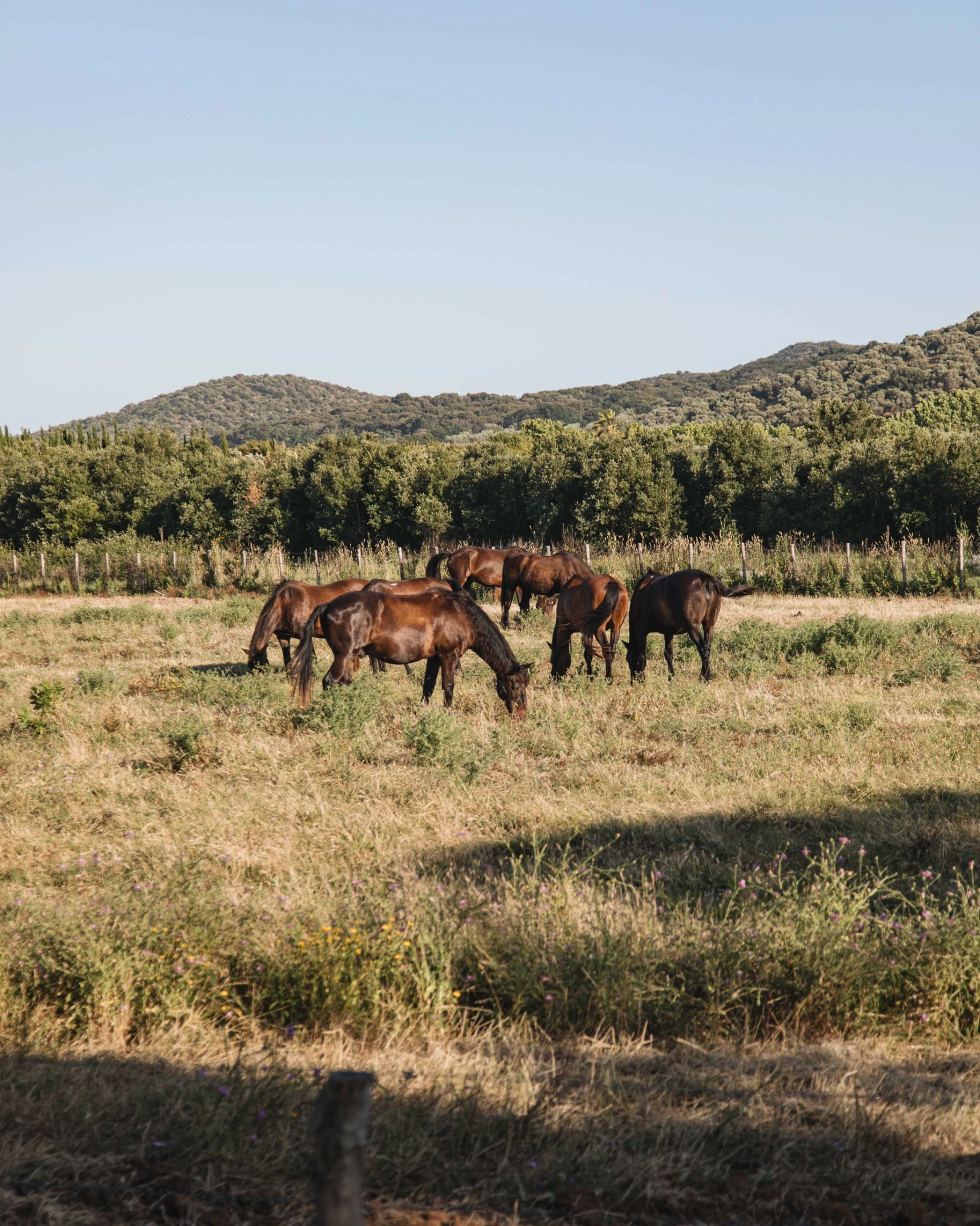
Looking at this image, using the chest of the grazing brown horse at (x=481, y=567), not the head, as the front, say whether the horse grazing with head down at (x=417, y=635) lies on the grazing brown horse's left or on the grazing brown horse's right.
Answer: on the grazing brown horse's right

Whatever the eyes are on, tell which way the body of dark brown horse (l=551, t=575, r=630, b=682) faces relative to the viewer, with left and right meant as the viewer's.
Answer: facing away from the viewer and to the left of the viewer

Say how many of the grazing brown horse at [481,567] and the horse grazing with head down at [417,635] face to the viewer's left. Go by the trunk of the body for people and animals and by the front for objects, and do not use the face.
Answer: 0

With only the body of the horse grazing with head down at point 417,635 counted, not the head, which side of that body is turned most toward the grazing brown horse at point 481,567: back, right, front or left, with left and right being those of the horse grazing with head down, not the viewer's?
left

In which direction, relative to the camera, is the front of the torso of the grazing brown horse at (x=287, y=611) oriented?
to the viewer's left

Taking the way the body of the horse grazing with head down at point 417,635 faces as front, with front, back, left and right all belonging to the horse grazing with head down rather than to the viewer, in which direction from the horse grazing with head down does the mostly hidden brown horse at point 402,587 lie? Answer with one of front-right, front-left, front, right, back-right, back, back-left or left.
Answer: left

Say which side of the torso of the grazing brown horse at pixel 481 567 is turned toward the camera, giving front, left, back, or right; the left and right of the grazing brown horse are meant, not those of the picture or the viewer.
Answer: right

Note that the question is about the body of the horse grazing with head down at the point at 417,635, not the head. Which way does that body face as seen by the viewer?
to the viewer's right

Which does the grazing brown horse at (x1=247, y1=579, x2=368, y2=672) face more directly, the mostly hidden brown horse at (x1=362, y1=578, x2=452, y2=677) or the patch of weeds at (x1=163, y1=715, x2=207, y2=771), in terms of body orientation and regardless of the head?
the patch of weeds

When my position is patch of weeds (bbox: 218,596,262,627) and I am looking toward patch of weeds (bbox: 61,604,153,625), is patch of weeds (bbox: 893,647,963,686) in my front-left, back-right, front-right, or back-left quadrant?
back-left

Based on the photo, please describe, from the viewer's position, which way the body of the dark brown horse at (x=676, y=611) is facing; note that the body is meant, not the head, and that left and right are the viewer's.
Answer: facing away from the viewer and to the left of the viewer
